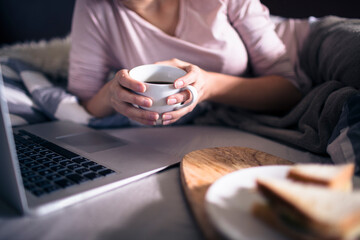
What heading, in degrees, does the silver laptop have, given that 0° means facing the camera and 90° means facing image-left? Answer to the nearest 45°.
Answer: approximately 225°
